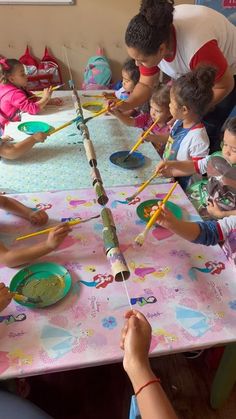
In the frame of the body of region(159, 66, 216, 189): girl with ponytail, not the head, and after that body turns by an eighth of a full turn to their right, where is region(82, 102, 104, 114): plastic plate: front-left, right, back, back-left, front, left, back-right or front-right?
front

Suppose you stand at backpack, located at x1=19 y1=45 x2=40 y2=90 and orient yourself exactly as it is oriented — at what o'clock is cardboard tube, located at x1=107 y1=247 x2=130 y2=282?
The cardboard tube is roughly at 12 o'clock from the backpack.

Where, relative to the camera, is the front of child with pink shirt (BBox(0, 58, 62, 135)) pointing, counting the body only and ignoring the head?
to the viewer's right

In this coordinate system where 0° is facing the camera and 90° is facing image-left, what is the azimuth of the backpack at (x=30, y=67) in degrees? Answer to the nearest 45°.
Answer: approximately 0°

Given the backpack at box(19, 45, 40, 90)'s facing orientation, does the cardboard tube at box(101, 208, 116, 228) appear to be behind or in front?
in front

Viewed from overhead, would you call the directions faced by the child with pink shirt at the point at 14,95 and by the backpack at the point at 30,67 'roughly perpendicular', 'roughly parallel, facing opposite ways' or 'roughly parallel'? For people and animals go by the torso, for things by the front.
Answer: roughly perpendicular

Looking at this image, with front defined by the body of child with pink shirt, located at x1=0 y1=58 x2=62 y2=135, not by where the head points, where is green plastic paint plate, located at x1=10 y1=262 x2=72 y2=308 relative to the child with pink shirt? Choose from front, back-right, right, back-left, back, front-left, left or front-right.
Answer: right

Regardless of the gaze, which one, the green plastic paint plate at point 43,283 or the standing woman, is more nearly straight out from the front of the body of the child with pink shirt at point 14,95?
the standing woman

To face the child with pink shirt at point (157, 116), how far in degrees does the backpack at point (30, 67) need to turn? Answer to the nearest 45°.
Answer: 0° — it already faces them

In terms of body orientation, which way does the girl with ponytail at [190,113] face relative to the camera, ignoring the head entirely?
to the viewer's left

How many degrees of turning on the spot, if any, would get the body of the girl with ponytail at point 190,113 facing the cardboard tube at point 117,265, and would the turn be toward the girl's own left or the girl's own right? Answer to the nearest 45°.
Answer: approximately 90° to the girl's own left

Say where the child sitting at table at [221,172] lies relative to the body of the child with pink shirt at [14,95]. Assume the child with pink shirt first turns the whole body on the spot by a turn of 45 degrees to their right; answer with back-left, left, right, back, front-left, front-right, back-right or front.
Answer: front
